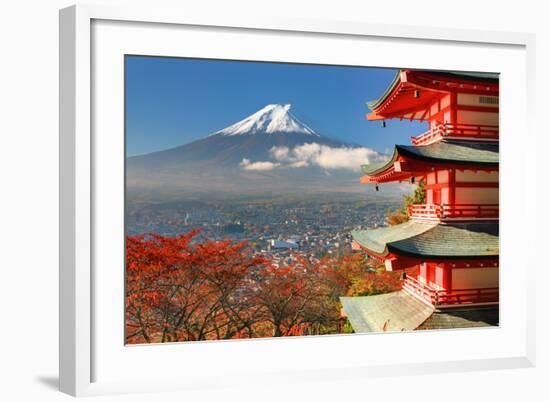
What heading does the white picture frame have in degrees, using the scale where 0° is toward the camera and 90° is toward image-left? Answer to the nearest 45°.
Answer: approximately 315°
